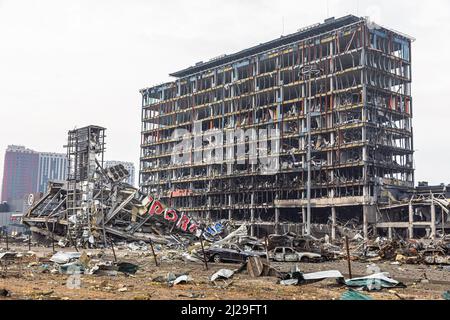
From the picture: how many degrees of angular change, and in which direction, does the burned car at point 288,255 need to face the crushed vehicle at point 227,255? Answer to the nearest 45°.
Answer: approximately 135° to its right

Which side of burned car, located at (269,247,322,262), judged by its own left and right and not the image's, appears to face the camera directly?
right
